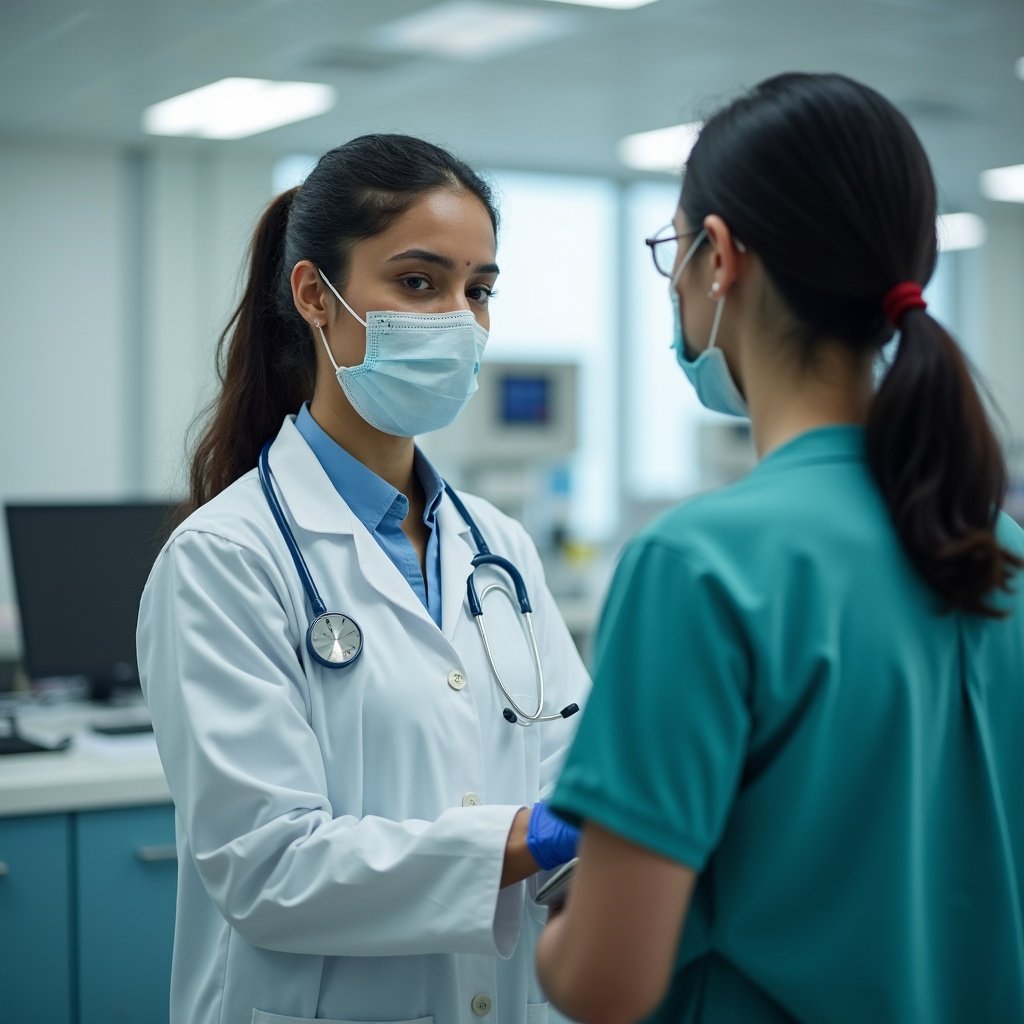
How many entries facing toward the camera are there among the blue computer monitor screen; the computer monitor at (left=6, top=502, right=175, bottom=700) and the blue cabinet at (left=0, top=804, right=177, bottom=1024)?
3

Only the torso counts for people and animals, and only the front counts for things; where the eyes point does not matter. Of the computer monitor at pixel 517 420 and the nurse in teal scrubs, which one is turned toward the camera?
the computer monitor

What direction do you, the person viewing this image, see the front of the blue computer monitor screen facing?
facing the viewer

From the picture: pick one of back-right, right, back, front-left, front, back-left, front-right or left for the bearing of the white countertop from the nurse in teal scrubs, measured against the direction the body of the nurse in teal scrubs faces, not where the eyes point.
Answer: front

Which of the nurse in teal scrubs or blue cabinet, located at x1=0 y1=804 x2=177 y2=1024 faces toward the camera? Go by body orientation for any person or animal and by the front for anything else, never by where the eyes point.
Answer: the blue cabinet

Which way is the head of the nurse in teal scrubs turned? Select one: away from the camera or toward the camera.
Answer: away from the camera

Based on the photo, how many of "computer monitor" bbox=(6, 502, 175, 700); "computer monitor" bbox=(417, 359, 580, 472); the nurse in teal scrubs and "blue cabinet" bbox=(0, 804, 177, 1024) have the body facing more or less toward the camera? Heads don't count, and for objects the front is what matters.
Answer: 3

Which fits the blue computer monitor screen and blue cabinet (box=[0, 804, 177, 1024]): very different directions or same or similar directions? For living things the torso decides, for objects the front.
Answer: same or similar directions

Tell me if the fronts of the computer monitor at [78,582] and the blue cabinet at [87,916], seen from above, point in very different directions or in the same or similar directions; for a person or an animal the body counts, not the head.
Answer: same or similar directions

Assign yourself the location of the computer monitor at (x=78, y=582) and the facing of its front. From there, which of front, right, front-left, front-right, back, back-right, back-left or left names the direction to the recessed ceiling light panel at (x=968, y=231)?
back-left

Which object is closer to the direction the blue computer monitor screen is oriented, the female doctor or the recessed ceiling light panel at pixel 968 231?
the female doctor

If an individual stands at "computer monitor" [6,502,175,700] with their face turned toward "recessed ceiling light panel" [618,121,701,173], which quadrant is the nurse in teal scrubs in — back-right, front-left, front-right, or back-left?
back-right

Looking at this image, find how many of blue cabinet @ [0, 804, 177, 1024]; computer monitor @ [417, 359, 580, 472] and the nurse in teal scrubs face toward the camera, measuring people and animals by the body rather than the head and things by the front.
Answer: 2

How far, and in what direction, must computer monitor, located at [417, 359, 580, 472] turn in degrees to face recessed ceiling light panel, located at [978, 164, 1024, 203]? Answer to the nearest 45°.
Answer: approximately 135° to its left

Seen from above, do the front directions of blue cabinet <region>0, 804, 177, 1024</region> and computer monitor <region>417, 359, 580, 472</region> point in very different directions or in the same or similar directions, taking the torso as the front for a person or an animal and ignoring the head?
same or similar directions

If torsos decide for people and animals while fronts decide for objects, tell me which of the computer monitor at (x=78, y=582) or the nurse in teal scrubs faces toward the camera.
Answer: the computer monitor

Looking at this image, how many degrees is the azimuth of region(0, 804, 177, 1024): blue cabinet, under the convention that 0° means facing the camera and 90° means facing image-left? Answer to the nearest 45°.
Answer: approximately 0°

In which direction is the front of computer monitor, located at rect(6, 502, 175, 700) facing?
toward the camera

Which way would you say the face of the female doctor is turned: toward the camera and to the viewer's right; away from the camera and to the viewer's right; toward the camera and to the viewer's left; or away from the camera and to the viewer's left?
toward the camera and to the viewer's right
